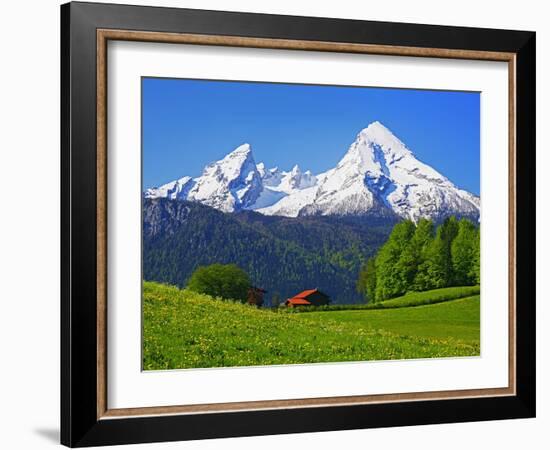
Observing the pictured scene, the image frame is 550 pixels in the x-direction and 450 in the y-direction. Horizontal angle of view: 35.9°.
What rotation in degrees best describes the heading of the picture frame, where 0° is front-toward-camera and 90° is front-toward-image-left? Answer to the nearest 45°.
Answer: approximately 315°
